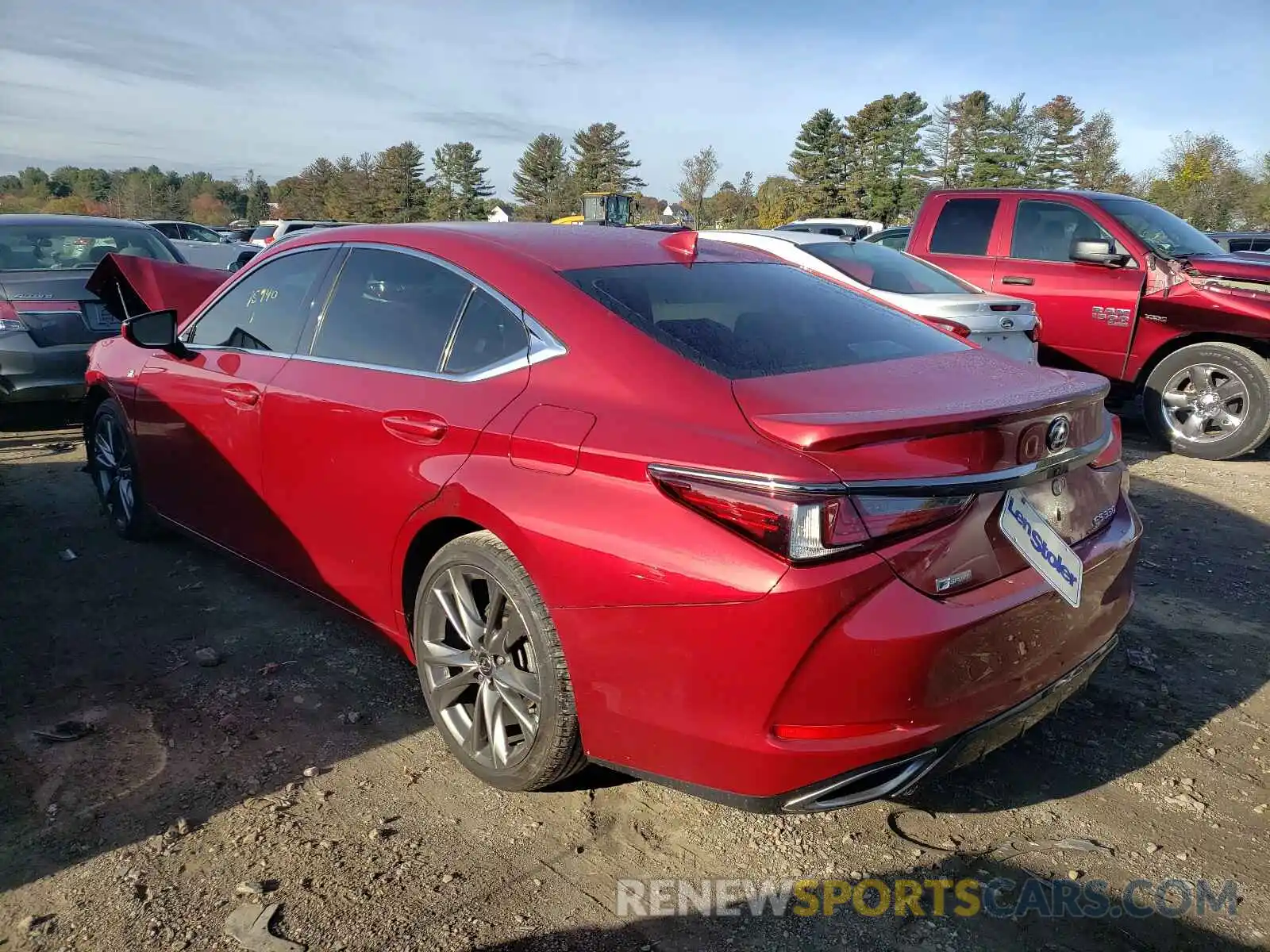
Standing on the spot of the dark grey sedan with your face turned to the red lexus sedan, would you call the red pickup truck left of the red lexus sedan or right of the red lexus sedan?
left

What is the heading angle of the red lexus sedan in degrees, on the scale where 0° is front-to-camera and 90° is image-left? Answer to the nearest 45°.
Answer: approximately 135°

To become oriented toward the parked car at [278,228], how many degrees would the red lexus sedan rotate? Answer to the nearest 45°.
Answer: approximately 45° to its right

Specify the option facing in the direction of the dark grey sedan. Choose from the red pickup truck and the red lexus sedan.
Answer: the red lexus sedan

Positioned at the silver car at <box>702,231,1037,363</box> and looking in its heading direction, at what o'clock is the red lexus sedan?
The red lexus sedan is roughly at 8 o'clock from the silver car.

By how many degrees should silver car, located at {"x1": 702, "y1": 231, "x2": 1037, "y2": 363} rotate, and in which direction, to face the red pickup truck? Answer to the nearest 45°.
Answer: approximately 90° to its right

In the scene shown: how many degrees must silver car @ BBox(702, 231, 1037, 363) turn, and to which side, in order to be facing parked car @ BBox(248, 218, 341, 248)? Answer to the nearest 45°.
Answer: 0° — it already faces it

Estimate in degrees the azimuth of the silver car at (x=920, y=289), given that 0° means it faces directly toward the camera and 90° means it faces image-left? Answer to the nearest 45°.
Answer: approximately 135°

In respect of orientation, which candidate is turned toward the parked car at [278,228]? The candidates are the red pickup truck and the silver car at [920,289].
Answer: the silver car

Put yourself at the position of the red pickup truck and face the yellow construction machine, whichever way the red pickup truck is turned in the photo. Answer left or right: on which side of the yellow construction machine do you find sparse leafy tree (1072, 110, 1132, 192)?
right

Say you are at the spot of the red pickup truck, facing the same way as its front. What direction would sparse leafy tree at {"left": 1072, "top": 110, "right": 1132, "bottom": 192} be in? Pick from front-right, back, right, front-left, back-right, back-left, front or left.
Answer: back-left
